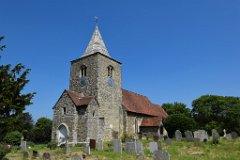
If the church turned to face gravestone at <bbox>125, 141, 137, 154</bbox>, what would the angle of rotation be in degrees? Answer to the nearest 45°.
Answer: approximately 45° to its left

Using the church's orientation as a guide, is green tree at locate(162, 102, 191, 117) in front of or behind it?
behind

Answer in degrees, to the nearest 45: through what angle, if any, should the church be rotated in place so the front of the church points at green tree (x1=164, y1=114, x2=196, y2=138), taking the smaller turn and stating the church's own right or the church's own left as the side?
approximately 135° to the church's own left

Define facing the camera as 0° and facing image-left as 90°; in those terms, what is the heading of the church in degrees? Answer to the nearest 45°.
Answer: approximately 45°

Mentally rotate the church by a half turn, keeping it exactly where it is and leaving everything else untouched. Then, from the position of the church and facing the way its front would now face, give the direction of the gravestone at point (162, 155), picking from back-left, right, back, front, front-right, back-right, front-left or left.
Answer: back-right

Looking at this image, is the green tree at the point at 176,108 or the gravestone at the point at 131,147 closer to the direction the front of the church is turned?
the gravestone

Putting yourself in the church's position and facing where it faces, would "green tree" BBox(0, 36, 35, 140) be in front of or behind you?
in front

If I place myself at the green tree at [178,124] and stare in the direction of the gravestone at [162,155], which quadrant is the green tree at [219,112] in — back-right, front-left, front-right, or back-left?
back-left

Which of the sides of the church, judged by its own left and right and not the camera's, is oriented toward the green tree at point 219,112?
back

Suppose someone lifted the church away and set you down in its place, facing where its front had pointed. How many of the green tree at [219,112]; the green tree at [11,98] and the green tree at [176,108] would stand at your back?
2
